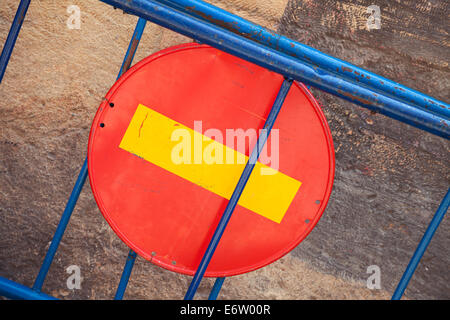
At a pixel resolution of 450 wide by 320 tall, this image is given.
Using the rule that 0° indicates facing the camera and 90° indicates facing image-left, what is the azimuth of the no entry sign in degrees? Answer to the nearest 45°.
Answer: approximately 0°
